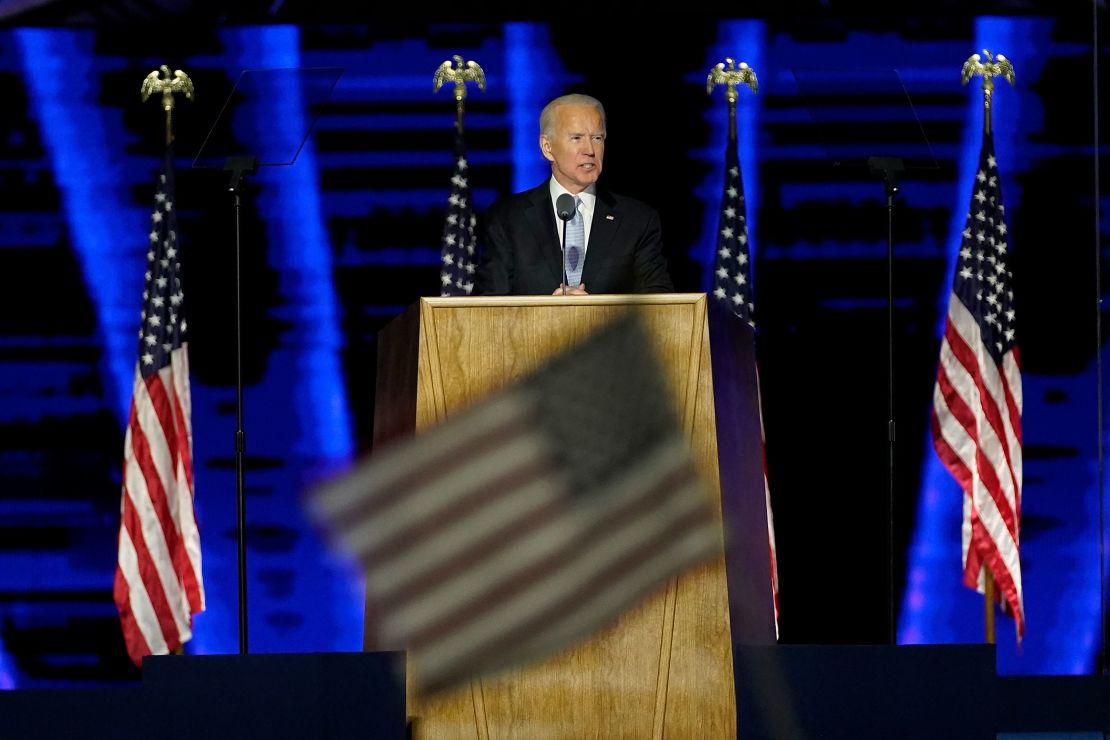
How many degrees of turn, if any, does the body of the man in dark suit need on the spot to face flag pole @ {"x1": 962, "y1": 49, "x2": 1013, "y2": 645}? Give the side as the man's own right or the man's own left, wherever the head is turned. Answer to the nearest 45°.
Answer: approximately 135° to the man's own left

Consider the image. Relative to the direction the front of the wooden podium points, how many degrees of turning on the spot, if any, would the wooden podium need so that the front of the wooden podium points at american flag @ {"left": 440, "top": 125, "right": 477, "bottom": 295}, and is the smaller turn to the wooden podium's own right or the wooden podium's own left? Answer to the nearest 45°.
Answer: approximately 180°

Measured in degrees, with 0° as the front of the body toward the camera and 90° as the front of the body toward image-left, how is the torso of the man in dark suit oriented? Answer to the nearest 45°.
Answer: approximately 0°

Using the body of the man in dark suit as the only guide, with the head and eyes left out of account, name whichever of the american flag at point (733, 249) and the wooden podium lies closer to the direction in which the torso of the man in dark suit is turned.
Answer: the wooden podium

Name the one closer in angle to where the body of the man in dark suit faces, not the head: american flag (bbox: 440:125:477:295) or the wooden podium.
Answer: the wooden podium

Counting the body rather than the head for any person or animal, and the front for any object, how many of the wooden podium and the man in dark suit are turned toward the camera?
2

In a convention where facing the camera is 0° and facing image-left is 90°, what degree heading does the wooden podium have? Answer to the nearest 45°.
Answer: approximately 0°

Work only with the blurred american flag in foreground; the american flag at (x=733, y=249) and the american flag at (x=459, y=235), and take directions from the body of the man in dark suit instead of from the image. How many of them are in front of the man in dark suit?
1

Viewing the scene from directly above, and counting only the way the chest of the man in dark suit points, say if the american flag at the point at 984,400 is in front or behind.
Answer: behind

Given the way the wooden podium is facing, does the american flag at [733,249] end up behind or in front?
behind

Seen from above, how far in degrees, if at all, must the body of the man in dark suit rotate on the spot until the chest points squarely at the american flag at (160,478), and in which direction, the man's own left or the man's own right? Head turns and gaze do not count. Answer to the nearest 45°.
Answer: approximately 135° to the man's own right
